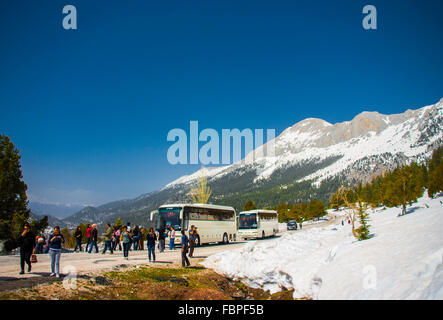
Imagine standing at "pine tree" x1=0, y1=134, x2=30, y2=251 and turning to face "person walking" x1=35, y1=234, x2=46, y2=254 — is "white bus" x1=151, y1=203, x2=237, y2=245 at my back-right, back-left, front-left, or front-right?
front-left

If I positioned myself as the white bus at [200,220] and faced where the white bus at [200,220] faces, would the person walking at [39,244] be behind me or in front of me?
in front

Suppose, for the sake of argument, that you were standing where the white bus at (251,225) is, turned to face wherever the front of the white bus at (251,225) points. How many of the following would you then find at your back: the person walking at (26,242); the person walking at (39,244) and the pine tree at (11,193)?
0

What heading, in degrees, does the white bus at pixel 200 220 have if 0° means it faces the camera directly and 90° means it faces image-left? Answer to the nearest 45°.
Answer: approximately 45°

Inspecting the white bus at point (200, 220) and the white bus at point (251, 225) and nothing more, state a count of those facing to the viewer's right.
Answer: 0

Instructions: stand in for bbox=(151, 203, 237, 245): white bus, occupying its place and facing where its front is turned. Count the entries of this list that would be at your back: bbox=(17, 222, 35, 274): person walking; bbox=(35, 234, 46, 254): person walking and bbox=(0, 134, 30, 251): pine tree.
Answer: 0

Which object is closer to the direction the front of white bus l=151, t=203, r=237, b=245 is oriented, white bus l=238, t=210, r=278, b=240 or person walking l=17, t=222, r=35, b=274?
the person walking

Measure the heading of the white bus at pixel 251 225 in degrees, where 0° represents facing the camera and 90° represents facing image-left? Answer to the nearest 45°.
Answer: approximately 45°

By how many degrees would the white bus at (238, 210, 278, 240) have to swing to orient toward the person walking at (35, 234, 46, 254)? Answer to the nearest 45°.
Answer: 0° — it already faces them

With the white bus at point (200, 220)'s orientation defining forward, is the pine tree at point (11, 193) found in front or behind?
in front

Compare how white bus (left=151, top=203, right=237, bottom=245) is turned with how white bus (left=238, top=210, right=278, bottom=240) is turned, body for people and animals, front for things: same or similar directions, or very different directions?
same or similar directions

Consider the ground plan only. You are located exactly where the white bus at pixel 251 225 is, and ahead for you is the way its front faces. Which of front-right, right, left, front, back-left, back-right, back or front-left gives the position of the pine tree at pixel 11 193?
front

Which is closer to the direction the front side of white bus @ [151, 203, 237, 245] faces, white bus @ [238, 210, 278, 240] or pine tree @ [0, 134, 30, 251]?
the pine tree

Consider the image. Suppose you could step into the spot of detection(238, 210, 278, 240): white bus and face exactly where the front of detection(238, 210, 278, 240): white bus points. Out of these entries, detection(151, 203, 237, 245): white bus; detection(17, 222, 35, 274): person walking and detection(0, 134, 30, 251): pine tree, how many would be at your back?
0
